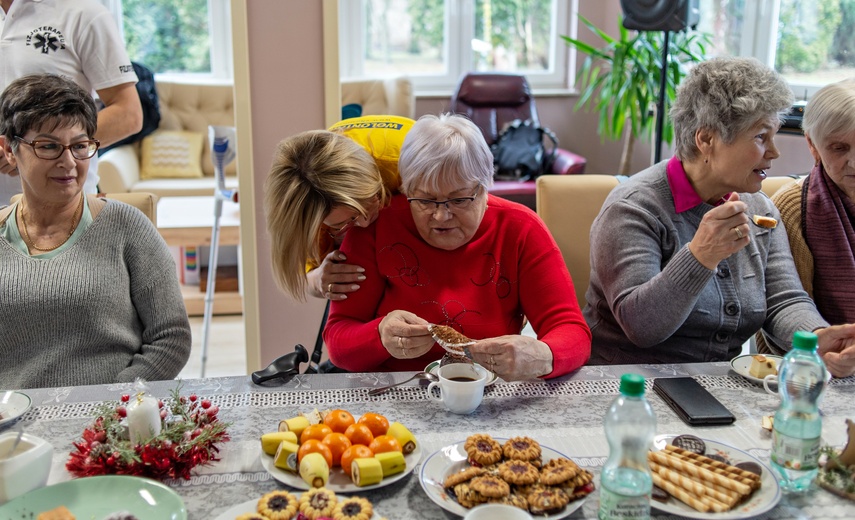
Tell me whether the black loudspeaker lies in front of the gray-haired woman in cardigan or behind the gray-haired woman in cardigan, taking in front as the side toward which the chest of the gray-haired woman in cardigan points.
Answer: behind

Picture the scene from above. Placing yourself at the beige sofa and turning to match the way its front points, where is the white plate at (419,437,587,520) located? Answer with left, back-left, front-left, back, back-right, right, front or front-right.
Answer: front

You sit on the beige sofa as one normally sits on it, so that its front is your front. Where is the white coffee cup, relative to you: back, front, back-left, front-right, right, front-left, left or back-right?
front

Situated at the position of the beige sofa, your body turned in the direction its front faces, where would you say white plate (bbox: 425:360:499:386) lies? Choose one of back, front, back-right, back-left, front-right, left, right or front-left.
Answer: front

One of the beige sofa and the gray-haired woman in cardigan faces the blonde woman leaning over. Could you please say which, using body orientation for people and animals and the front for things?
the beige sofa

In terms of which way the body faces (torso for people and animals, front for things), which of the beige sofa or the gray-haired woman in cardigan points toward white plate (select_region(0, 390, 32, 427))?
the beige sofa

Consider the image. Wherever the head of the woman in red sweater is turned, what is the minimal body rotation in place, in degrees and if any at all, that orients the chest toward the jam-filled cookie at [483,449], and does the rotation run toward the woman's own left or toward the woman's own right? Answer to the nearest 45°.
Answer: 0° — they already face it

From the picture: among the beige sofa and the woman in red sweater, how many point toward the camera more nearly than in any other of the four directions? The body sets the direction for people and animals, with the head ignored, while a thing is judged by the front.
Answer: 2

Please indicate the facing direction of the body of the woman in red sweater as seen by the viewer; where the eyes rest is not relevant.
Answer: toward the camera

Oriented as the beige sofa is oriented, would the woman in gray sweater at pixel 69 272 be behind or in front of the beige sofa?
in front

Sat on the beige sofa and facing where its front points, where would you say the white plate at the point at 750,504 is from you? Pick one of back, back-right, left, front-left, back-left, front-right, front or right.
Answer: front

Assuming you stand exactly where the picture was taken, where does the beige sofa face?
facing the viewer

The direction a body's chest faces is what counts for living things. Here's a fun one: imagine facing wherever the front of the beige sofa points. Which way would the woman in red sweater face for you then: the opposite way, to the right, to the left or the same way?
the same way

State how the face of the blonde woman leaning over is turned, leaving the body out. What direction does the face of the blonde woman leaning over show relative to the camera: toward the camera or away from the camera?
toward the camera

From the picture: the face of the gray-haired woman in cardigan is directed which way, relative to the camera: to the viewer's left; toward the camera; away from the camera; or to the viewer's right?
to the viewer's right

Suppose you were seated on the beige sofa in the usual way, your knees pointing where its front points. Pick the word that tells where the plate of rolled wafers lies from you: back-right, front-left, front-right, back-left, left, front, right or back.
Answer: front

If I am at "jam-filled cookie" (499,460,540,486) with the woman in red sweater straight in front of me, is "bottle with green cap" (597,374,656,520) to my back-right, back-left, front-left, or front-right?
back-right

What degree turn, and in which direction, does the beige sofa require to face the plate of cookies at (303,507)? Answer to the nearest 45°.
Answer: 0° — it already faces it

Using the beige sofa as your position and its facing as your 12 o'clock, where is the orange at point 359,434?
The orange is roughly at 12 o'clock from the beige sofa.
